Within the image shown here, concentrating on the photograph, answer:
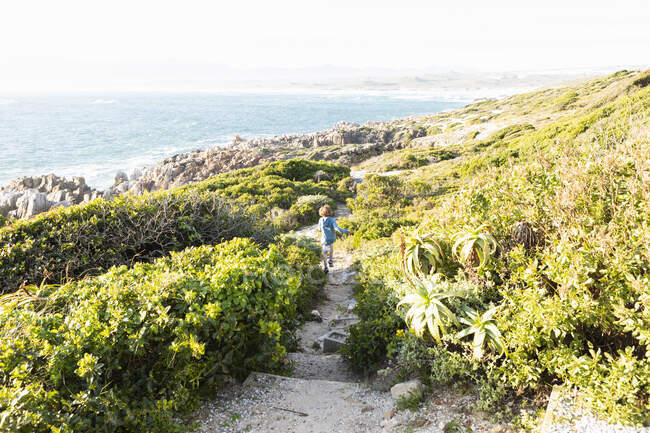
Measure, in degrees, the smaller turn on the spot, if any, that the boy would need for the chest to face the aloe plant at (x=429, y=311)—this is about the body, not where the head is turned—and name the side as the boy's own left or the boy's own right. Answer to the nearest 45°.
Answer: approximately 180°

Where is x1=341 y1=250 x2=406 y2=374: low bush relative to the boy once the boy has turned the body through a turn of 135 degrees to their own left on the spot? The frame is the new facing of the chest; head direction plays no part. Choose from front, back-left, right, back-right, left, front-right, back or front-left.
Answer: front-left

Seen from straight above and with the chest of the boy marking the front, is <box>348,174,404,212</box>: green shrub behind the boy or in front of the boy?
in front

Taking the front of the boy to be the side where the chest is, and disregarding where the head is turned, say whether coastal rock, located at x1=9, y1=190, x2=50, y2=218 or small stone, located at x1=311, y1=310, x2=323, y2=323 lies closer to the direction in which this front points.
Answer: the coastal rock

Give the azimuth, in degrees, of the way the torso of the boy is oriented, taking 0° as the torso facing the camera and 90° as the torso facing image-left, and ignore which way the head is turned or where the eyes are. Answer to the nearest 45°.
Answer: approximately 180°

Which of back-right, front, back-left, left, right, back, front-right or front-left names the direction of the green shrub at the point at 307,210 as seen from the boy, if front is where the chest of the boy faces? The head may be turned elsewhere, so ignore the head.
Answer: front

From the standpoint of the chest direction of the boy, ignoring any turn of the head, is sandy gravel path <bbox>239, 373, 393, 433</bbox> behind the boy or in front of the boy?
behind

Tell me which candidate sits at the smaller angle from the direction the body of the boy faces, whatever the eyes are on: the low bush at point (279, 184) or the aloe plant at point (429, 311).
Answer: the low bush

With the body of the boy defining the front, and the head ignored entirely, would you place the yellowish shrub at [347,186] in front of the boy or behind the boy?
in front

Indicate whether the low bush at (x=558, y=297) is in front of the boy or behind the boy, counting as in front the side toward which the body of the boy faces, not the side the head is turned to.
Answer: behind

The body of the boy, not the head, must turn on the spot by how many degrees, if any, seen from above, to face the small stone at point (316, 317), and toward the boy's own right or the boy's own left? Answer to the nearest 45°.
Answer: approximately 180°

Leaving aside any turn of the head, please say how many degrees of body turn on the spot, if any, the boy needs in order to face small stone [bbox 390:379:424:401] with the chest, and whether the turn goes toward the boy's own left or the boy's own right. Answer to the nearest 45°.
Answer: approximately 180°

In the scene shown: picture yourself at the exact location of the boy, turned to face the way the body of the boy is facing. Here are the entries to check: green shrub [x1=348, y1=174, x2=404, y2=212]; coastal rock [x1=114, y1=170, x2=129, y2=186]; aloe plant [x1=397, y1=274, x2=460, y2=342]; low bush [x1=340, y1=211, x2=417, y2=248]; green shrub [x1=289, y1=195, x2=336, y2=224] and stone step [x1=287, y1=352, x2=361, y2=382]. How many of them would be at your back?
2
